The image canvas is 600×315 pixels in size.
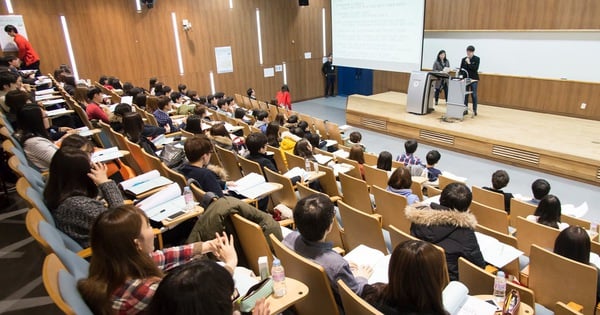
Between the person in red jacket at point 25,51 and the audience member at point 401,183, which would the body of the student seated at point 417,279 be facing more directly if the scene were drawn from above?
the audience member

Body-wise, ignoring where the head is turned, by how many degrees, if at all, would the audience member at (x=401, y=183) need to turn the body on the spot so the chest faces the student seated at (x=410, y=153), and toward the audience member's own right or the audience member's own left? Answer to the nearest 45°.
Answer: approximately 45° to the audience member's own left

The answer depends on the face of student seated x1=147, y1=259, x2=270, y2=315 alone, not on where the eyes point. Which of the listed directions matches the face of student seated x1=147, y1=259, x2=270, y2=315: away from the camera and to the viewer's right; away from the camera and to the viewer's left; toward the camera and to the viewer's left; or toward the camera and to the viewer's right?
away from the camera and to the viewer's right

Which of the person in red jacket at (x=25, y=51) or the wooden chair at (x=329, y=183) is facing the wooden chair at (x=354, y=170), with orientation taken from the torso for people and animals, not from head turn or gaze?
the wooden chair at (x=329, y=183)

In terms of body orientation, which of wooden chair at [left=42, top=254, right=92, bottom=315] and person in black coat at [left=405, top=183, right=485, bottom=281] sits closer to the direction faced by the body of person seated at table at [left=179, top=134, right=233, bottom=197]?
the person in black coat

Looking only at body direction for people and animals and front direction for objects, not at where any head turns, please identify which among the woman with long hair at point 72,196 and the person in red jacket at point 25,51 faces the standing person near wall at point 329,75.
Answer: the woman with long hair

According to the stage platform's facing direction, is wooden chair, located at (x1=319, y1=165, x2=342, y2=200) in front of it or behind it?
in front

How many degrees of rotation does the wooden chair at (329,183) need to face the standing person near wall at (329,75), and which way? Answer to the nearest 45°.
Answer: approximately 45° to its left

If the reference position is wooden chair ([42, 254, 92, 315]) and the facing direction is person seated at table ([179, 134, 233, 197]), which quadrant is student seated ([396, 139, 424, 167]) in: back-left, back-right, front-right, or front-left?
front-right

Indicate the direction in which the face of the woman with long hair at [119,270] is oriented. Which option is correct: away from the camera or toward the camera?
away from the camera

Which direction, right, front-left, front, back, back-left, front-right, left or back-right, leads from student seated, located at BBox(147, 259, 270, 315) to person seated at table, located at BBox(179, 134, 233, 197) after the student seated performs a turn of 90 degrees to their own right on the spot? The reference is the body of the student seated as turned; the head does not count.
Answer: back-left

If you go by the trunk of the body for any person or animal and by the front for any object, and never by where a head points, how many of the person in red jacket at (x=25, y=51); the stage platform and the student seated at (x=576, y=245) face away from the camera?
1

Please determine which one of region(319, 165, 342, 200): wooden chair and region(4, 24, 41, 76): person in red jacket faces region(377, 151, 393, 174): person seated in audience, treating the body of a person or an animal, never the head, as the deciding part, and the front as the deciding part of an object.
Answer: the wooden chair

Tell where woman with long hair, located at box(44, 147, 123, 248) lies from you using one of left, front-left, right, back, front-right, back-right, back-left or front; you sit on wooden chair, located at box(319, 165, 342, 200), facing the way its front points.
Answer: back

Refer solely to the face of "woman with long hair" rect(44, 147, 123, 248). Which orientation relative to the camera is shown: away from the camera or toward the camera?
away from the camera

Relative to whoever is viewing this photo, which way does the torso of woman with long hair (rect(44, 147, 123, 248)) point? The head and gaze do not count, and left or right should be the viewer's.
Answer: facing away from the viewer and to the right of the viewer

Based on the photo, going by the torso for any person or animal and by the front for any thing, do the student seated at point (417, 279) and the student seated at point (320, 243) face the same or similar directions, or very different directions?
same or similar directions

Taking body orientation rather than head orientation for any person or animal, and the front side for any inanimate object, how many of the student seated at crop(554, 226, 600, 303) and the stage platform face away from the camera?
1

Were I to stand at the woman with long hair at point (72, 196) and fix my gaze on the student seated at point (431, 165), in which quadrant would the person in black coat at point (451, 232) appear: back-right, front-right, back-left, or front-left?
front-right

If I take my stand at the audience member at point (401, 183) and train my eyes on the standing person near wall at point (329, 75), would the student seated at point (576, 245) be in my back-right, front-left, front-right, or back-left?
back-right
